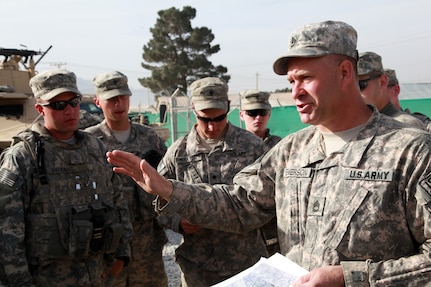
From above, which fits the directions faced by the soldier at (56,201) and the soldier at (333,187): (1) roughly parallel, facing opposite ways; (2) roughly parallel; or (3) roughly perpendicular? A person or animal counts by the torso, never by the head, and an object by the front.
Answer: roughly perpendicular

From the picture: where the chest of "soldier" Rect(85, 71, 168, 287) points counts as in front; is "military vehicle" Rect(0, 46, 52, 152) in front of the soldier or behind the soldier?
behind

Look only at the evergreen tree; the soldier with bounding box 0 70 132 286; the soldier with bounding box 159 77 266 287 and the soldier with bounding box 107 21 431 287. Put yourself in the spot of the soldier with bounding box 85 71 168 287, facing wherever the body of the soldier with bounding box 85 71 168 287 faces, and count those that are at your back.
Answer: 1

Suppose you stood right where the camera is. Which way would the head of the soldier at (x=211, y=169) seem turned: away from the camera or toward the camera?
toward the camera

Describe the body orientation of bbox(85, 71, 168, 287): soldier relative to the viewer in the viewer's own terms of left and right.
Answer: facing the viewer

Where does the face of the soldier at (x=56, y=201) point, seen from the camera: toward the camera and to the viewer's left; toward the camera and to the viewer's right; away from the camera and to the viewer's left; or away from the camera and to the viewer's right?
toward the camera and to the viewer's right

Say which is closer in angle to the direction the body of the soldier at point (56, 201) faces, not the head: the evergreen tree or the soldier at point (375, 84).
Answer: the soldier

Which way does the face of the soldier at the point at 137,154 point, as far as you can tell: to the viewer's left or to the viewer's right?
to the viewer's right

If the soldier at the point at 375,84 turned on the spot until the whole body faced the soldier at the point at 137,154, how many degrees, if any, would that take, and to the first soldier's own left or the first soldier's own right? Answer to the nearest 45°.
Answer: approximately 45° to the first soldier's own right

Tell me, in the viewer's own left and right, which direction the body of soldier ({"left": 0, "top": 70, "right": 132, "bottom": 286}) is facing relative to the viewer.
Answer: facing the viewer and to the right of the viewer

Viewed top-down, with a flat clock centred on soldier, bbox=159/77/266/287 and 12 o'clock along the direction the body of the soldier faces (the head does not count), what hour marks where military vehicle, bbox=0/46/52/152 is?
The military vehicle is roughly at 5 o'clock from the soldier.

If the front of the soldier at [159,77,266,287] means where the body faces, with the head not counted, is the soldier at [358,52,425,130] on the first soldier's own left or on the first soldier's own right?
on the first soldier's own left

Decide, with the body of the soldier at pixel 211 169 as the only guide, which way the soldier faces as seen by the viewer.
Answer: toward the camera

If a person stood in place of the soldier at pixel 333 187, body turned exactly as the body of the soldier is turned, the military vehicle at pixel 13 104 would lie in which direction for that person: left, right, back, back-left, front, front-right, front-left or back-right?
right
